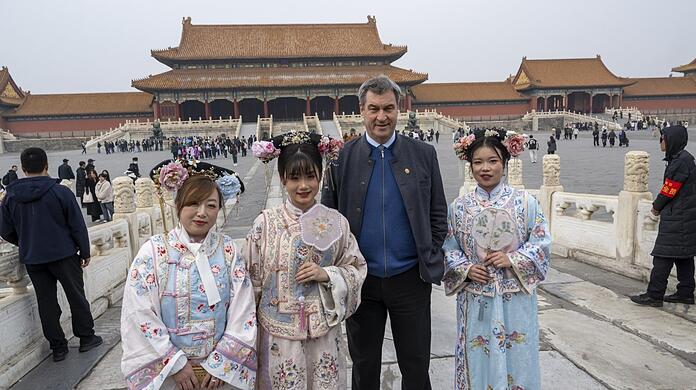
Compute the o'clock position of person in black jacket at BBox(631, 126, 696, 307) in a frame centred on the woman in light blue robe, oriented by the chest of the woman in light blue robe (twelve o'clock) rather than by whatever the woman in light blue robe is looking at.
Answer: The person in black jacket is roughly at 7 o'clock from the woman in light blue robe.

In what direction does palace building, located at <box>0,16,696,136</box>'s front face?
toward the camera

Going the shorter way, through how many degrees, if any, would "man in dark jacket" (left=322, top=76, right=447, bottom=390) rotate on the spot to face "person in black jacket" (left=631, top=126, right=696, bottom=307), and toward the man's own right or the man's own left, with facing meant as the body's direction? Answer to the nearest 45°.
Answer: approximately 135° to the man's own left

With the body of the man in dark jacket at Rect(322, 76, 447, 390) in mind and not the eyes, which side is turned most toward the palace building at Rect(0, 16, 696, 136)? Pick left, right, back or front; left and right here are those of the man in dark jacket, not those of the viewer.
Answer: back

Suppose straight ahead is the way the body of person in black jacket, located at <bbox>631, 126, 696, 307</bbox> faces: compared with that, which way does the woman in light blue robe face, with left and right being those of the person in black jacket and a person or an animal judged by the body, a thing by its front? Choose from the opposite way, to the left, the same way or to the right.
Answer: to the left

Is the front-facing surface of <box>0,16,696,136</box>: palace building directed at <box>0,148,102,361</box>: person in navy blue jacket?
yes

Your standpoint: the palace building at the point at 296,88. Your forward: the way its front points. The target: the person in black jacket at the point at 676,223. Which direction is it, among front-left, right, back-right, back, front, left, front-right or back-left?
front

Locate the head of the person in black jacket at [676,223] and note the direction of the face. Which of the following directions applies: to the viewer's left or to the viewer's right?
to the viewer's left

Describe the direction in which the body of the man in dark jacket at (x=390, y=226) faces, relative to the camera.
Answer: toward the camera

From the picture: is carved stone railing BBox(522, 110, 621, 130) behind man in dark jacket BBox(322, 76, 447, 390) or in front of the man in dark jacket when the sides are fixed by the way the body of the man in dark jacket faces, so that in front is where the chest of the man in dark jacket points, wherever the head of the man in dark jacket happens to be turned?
behind

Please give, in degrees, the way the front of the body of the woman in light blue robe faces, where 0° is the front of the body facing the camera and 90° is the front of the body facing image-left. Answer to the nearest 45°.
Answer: approximately 0°

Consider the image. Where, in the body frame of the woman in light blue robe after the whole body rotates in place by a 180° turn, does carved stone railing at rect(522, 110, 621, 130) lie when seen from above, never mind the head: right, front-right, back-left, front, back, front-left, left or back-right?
front

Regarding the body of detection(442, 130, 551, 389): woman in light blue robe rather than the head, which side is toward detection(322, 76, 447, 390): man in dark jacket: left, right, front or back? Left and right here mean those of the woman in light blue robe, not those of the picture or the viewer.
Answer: right

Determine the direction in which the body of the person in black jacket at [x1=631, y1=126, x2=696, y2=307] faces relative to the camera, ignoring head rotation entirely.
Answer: to the viewer's left

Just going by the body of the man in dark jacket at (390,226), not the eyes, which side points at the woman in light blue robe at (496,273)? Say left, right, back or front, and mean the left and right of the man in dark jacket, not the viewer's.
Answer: left
